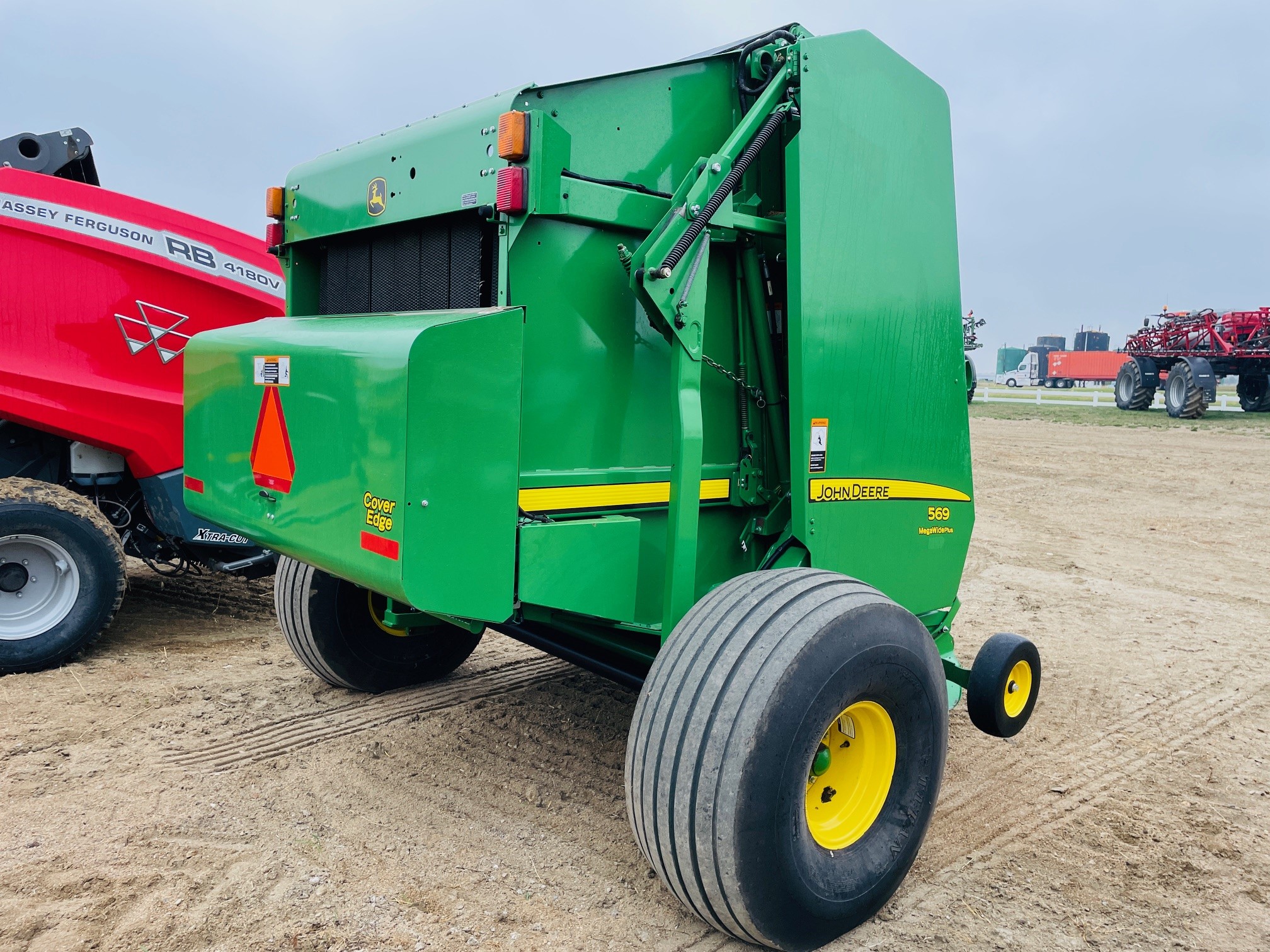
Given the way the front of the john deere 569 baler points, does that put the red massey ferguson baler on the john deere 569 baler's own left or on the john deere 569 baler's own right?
on the john deere 569 baler's own left

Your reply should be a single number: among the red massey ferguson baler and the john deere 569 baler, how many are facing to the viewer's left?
0

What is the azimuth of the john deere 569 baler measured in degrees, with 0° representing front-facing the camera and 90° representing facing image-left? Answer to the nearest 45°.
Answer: approximately 225°

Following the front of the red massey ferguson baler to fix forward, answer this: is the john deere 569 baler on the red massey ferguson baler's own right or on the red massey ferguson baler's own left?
on the red massey ferguson baler's own right

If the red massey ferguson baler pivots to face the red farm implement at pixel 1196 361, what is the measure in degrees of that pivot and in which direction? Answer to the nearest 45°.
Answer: approximately 45° to its left

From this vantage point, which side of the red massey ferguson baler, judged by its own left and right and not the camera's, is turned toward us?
right

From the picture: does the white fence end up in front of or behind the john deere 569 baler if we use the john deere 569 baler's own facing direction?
in front

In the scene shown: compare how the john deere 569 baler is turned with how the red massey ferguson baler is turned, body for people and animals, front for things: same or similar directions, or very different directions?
same or similar directions
